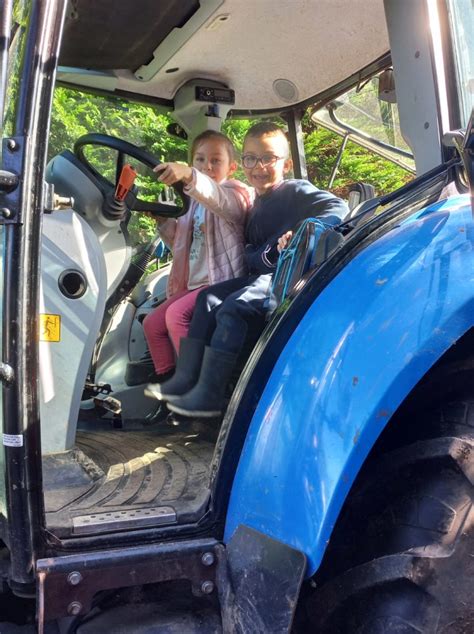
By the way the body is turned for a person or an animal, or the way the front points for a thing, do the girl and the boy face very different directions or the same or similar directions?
same or similar directions

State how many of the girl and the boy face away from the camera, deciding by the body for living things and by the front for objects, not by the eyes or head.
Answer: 0

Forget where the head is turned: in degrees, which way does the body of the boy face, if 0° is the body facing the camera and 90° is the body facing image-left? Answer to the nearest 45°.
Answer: approximately 45°

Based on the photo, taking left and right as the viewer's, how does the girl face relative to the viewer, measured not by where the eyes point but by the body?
facing the viewer and to the left of the viewer
